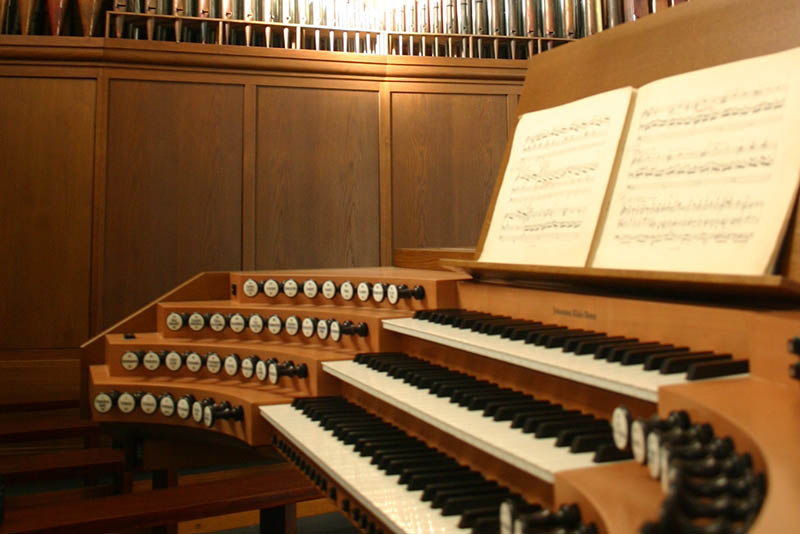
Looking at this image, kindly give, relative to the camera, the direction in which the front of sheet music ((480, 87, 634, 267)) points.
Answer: facing the viewer and to the left of the viewer

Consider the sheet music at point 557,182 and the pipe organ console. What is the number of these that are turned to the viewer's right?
0

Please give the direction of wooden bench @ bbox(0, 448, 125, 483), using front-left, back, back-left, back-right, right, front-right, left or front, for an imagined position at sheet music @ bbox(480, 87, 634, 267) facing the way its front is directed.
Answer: front-right

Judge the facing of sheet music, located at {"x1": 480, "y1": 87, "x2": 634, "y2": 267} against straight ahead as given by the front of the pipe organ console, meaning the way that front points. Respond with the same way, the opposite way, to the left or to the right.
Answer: the same way

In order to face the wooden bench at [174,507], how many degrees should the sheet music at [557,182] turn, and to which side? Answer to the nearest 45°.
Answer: approximately 45° to its right

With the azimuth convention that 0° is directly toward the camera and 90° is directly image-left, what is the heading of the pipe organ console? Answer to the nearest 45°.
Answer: approximately 45°

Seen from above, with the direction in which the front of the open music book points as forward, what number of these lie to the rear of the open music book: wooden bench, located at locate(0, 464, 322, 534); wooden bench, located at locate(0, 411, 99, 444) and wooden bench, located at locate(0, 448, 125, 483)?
0

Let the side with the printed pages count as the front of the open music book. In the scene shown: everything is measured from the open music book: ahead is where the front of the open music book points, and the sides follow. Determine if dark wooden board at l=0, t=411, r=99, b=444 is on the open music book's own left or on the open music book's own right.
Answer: on the open music book's own right

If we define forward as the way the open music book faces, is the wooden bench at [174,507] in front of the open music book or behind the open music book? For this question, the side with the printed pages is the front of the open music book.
in front

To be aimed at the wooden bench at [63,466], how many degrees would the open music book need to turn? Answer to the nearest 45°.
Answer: approximately 45° to its right
